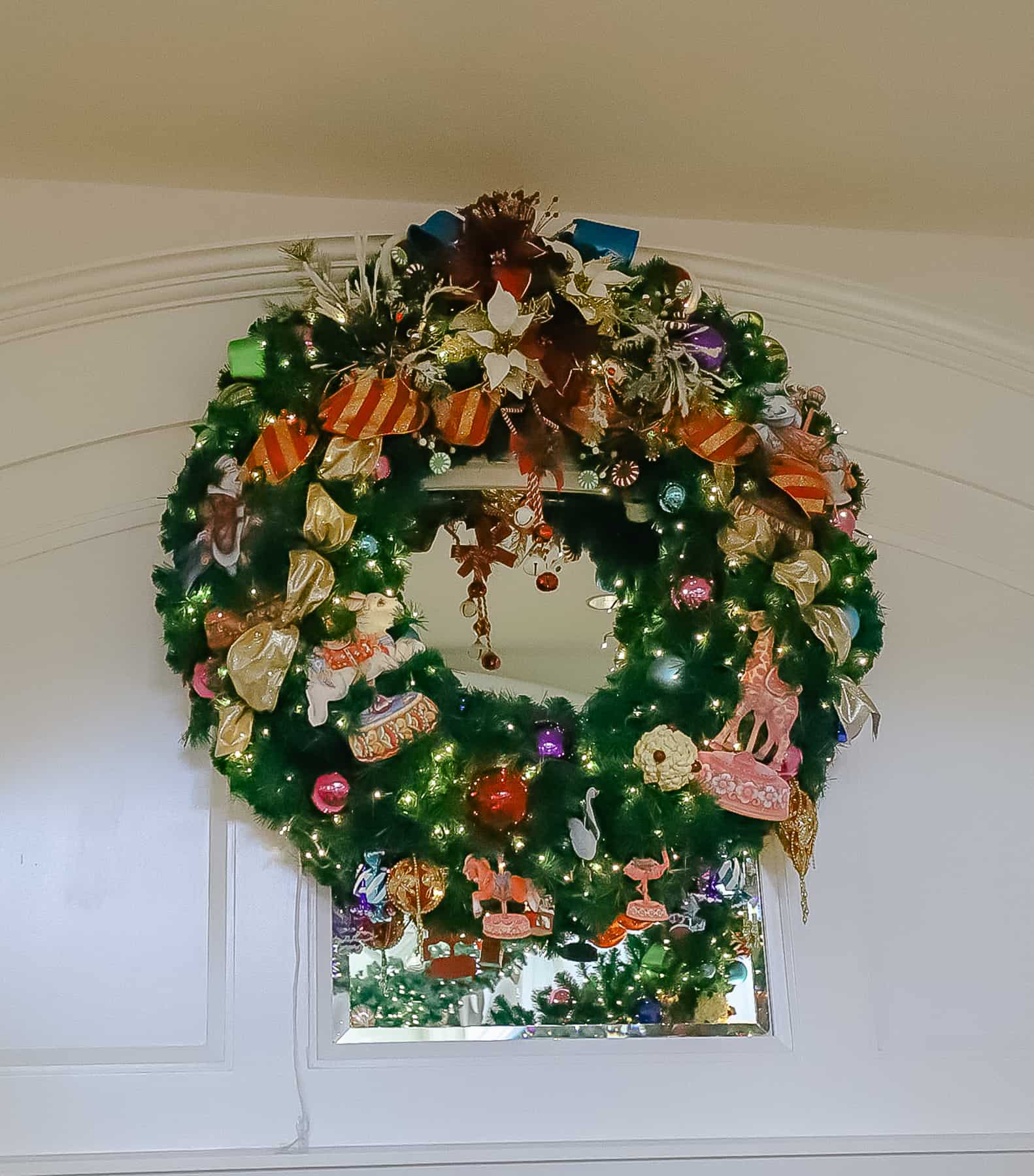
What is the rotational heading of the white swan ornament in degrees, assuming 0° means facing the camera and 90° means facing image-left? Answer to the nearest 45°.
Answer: approximately 270°

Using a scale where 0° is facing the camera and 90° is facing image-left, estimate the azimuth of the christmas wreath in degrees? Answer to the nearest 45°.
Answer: approximately 0°
